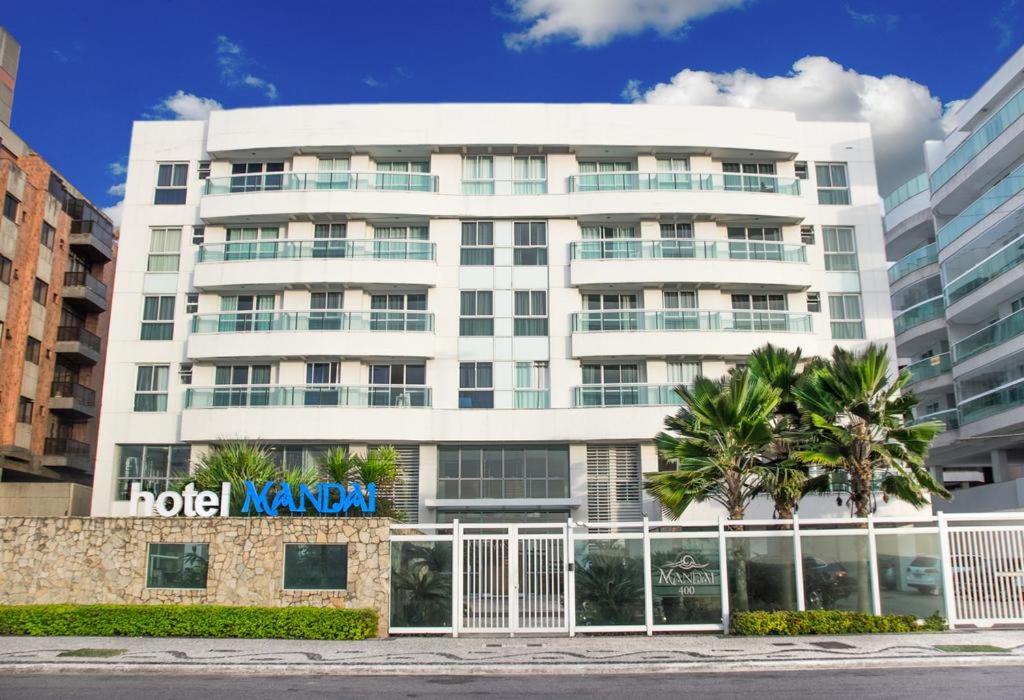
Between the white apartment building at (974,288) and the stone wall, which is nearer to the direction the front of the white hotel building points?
the stone wall

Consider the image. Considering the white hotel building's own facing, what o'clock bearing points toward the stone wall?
The stone wall is roughly at 1 o'clock from the white hotel building.

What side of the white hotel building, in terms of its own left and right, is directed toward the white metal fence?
front

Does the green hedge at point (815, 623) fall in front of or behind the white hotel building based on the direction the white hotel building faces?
in front

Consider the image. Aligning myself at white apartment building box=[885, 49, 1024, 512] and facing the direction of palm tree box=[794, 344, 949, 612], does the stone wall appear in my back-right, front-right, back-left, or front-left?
front-right

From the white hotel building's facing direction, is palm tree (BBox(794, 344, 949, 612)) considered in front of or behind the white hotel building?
in front

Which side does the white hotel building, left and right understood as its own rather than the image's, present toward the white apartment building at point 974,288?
left

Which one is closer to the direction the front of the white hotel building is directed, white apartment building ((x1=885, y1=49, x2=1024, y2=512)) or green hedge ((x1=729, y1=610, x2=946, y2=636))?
the green hedge

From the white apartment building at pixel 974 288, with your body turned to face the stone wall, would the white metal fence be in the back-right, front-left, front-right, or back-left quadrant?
front-left

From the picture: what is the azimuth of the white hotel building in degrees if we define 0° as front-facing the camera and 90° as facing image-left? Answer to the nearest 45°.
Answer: approximately 0°

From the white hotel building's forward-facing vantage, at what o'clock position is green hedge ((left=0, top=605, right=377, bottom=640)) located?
The green hedge is roughly at 1 o'clock from the white hotel building.

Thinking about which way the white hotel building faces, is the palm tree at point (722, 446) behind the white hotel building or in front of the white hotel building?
in front
